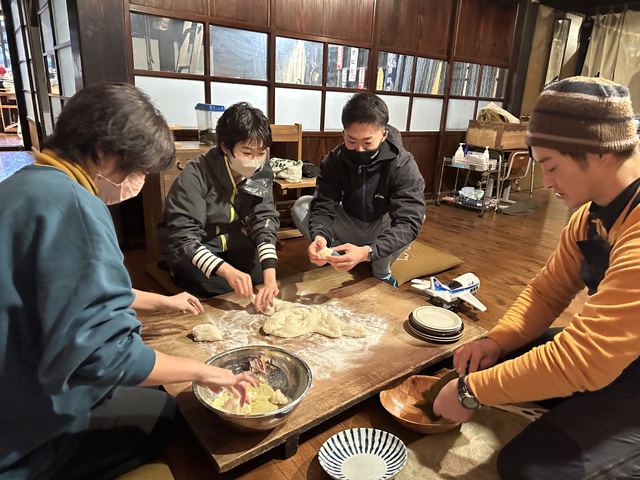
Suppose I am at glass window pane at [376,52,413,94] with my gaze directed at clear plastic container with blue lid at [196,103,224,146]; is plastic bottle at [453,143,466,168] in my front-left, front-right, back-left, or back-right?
back-left

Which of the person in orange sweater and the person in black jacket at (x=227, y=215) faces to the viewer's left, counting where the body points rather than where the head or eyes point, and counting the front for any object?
the person in orange sweater

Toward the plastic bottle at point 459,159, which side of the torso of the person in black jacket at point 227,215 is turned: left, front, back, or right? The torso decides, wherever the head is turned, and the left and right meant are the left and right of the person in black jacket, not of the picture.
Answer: left

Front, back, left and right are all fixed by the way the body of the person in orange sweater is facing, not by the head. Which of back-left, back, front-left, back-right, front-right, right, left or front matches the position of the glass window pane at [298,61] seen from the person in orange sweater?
front-right

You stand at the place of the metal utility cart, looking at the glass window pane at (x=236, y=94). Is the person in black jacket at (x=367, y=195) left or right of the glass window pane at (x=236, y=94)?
left

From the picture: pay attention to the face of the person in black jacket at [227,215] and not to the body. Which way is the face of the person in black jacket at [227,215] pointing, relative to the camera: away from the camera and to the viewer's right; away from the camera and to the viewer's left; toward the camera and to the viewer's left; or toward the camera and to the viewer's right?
toward the camera and to the viewer's right

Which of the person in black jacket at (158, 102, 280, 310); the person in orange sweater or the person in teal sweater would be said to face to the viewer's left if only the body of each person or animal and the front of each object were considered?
the person in orange sweater

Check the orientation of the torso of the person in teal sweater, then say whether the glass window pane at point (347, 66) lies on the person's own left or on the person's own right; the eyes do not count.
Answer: on the person's own left

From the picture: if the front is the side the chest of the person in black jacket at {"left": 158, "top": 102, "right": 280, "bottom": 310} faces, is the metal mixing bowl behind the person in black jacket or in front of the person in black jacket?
in front

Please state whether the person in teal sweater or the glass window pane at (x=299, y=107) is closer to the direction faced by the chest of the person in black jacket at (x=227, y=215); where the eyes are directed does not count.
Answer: the person in teal sweater

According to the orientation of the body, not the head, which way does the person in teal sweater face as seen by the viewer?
to the viewer's right

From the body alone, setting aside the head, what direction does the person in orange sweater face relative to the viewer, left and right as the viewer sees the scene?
facing to the left of the viewer

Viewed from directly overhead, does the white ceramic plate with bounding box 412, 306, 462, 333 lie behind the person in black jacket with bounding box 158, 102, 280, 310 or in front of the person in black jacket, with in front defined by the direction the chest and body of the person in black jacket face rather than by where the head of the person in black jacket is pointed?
in front

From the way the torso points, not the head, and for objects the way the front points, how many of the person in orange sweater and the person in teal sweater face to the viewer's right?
1
